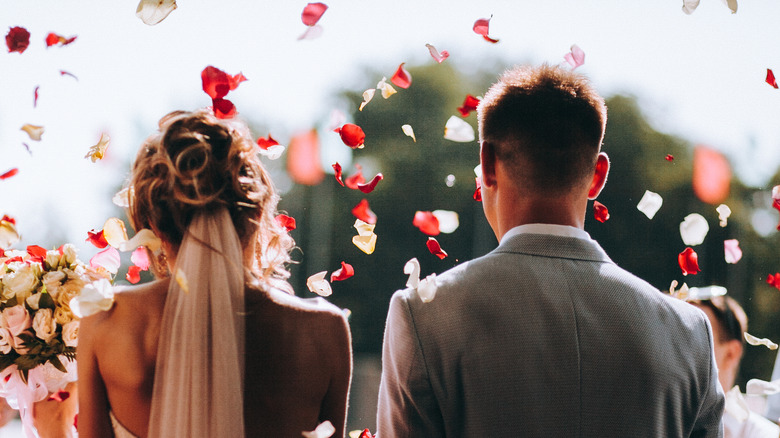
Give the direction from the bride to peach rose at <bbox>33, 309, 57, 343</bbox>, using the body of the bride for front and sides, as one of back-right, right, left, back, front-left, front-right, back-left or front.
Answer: front-left

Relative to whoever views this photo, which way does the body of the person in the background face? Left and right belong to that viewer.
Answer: facing the viewer and to the left of the viewer

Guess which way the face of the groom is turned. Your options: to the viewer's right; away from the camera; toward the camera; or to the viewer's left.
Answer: away from the camera

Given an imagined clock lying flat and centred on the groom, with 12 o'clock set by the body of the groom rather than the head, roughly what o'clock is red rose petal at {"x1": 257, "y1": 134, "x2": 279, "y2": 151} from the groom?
The red rose petal is roughly at 10 o'clock from the groom.

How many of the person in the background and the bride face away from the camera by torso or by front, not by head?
1

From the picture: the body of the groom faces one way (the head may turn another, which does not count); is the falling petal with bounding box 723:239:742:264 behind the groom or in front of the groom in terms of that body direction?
in front

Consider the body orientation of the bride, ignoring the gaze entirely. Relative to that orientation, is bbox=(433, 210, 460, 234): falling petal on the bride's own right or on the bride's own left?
on the bride's own right

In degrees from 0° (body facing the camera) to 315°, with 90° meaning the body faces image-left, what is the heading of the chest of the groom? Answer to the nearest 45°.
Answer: approximately 180°

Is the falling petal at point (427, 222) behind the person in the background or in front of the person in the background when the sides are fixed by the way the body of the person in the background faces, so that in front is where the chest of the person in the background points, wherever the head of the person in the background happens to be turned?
in front

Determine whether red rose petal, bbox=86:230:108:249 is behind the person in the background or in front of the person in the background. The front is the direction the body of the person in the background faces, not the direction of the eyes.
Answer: in front

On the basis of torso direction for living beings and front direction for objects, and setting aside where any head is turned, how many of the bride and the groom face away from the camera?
2

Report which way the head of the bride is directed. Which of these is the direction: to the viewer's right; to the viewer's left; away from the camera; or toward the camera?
away from the camera

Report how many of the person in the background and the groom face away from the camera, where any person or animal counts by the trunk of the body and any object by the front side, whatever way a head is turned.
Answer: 1

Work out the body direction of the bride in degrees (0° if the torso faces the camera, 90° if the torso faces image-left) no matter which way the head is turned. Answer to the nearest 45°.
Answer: approximately 180°

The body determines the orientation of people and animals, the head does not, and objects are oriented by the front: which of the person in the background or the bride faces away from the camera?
the bride

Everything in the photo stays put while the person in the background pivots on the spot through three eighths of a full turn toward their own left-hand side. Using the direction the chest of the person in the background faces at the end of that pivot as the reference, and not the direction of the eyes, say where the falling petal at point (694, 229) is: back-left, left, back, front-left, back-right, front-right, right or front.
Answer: right

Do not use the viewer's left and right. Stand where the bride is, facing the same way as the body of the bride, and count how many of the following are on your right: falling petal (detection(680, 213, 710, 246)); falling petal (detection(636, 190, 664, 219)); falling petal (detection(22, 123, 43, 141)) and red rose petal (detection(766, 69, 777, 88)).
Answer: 3

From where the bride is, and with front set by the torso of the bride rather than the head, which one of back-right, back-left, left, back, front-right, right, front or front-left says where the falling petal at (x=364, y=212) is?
front-right
